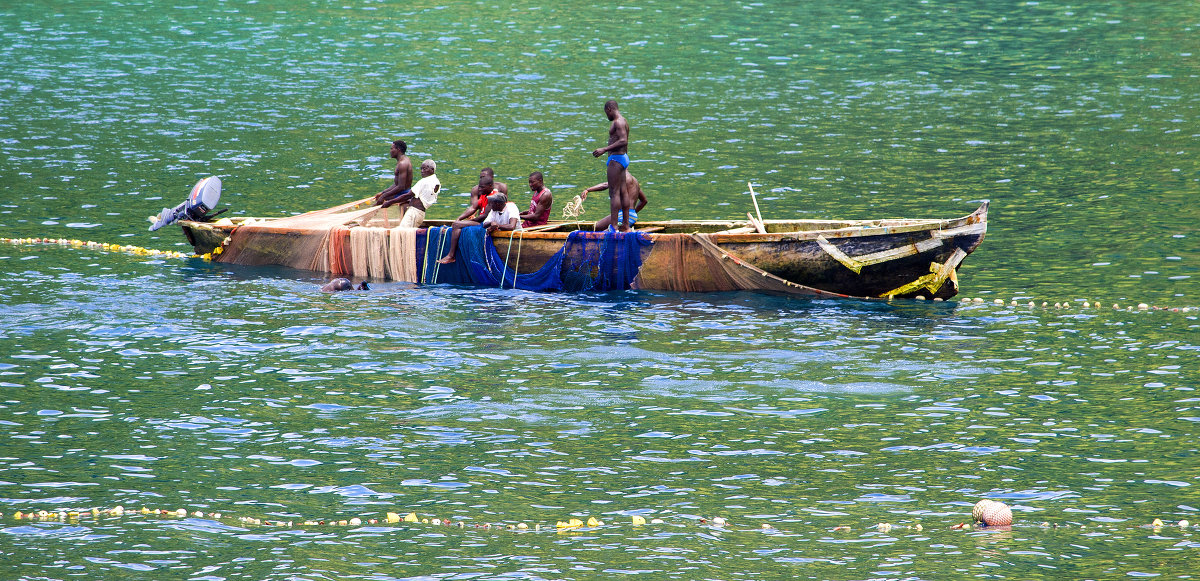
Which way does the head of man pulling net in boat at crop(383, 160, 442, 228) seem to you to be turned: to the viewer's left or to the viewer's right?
to the viewer's left

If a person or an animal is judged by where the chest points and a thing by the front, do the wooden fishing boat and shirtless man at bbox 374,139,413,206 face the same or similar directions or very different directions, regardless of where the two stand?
very different directions

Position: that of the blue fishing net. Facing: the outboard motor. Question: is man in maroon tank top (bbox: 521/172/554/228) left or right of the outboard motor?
right

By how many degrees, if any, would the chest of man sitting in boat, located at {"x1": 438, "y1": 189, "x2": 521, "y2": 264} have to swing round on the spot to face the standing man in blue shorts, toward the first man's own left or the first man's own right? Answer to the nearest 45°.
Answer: approximately 90° to the first man's own left

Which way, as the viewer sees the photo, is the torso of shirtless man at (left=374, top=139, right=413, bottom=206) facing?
to the viewer's left

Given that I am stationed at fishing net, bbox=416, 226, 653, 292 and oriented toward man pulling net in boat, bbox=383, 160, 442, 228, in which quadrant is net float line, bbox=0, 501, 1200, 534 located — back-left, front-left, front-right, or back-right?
back-left

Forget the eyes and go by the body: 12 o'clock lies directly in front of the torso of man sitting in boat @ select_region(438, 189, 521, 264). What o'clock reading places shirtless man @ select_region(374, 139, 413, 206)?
The shirtless man is roughly at 3 o'clock from the man sitting in boat.

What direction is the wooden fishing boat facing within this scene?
to the viewer's right

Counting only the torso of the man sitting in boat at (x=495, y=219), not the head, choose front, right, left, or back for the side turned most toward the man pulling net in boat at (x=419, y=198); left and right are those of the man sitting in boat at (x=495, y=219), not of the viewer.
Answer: right
